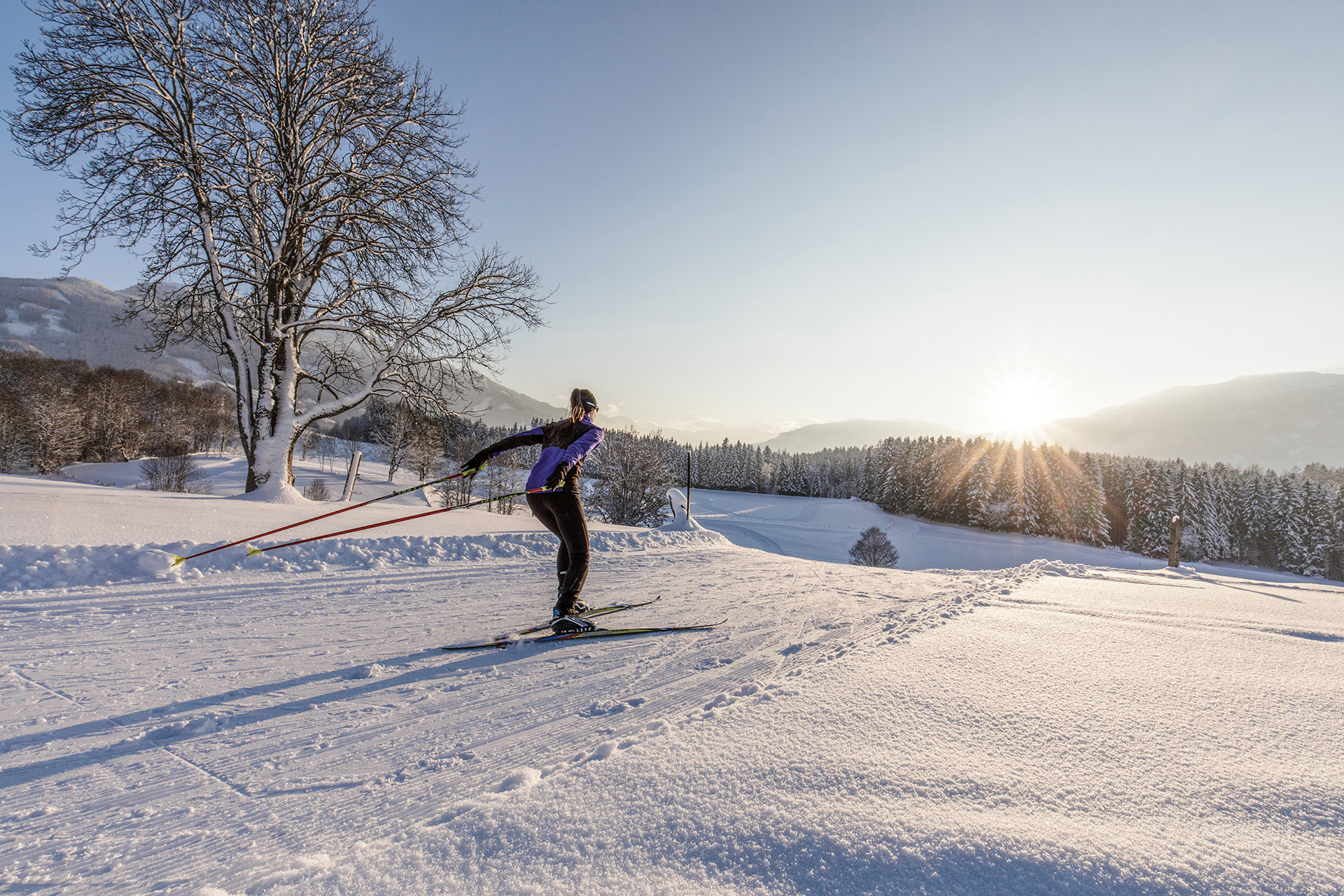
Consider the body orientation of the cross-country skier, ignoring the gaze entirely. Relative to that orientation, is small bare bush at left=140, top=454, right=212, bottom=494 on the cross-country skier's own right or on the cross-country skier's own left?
on the cross-country skier's own left

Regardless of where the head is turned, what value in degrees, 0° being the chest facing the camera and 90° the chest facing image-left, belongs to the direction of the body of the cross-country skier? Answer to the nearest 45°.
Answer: approximately 225°

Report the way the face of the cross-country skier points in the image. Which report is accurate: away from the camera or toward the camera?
away from the camera

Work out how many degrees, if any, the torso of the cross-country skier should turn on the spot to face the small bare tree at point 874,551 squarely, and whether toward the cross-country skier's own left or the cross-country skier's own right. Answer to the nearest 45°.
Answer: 0° — they already face it

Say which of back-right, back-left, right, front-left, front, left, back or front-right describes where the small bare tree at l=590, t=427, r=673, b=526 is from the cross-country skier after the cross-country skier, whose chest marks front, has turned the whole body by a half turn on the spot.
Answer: back-right
